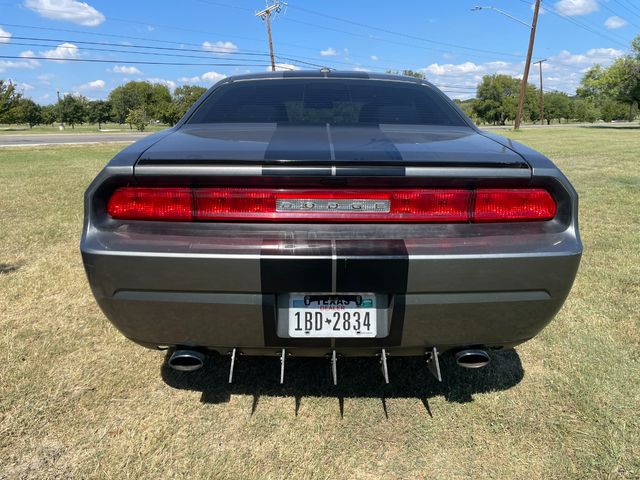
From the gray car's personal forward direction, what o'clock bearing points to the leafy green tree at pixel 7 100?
The leafy green tree is roughly at 11 o'clock from the gray car.

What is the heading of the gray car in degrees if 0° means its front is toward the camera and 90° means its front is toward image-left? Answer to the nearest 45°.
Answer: approximately 180°
